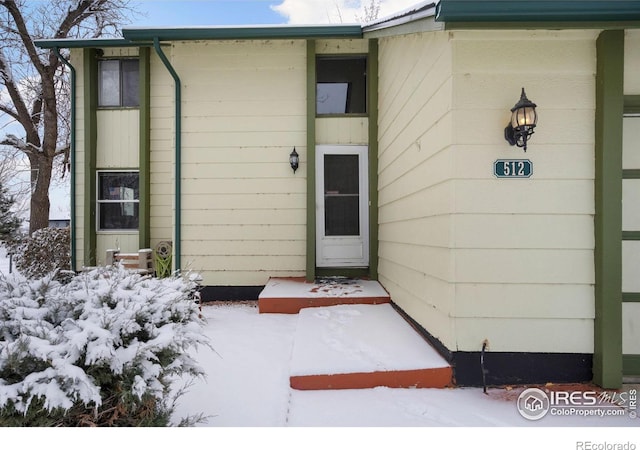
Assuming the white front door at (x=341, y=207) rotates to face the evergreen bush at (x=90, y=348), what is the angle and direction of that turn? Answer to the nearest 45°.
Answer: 0° — it already faces it

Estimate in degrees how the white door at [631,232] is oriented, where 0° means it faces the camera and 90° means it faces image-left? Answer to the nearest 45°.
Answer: approximately 0°

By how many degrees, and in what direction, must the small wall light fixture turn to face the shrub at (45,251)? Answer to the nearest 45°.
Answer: approximately 135° to its right

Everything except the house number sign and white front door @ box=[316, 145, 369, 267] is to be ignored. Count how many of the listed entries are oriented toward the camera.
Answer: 2

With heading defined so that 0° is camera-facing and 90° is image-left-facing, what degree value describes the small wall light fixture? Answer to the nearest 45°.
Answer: approximately 0°

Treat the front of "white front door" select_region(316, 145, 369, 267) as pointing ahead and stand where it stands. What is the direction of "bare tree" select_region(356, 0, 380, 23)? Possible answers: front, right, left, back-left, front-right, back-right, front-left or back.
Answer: back
